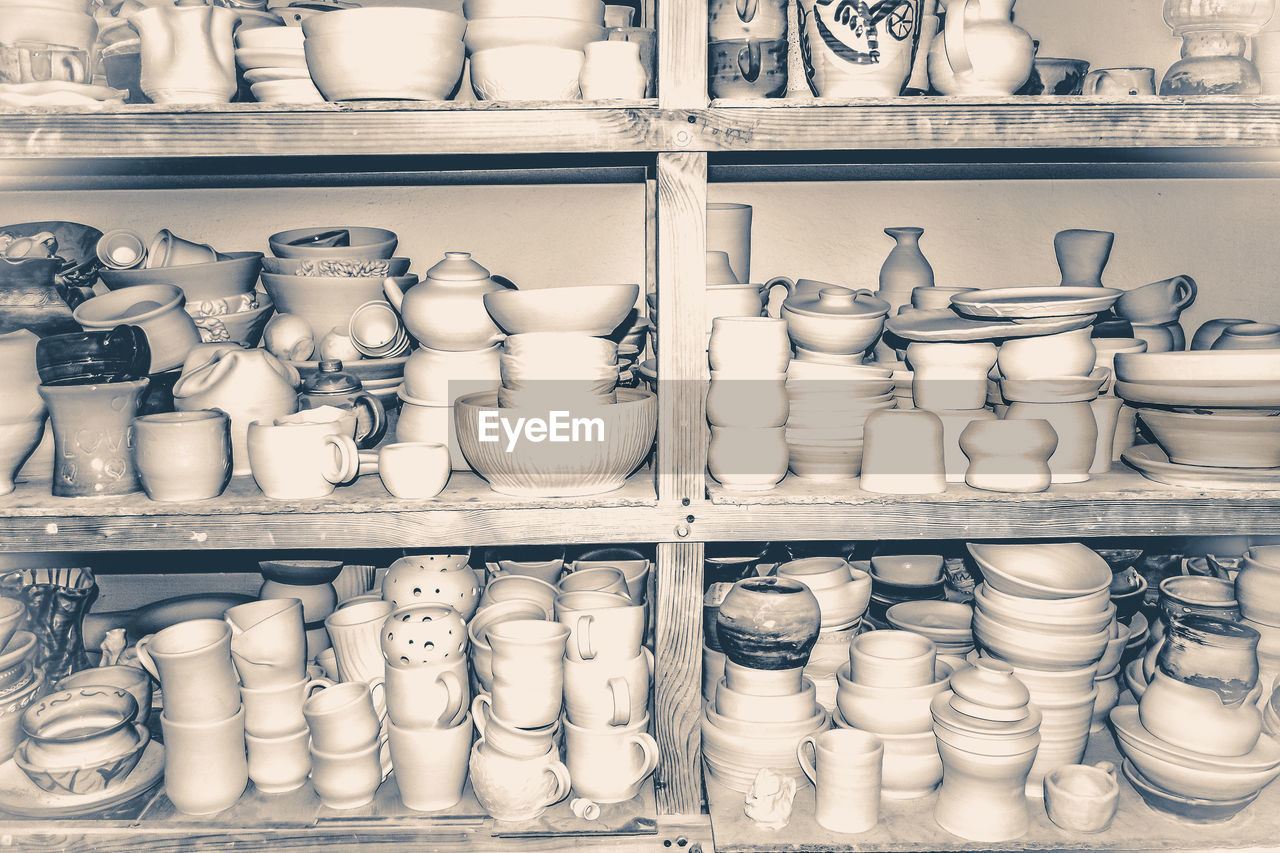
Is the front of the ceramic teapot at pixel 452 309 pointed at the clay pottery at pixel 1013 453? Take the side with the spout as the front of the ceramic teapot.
no

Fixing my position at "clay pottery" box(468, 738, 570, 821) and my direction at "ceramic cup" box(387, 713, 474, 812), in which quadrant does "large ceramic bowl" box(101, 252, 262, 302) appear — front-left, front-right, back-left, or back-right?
front-right

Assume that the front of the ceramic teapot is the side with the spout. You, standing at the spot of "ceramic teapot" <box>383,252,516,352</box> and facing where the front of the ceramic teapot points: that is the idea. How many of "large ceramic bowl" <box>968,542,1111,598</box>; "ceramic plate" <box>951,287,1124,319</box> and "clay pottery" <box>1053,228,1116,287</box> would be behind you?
3

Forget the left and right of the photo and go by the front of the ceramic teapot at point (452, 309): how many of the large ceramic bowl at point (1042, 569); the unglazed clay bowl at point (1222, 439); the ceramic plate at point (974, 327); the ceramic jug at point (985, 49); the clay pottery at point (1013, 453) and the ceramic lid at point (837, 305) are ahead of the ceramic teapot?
0

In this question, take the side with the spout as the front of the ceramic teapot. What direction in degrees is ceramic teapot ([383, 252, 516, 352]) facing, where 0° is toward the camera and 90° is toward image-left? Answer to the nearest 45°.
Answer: approximately 90°
